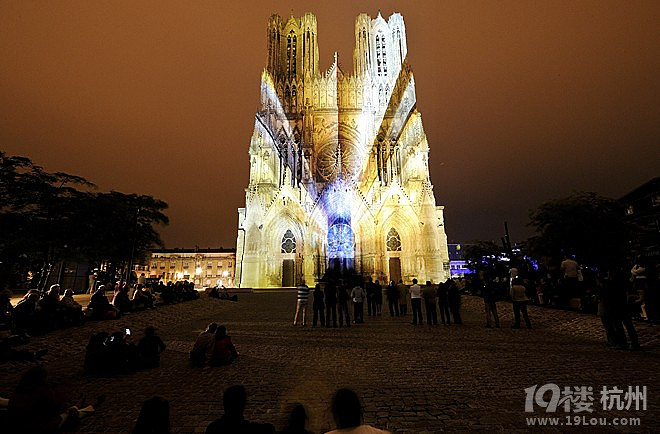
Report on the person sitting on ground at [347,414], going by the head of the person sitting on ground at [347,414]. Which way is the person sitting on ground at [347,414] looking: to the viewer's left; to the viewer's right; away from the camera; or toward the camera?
away from the camera

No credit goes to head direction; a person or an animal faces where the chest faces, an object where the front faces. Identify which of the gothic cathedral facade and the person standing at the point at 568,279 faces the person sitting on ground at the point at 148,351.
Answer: the gothic cathedral facade

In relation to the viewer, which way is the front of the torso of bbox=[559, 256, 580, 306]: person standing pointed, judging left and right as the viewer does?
facing away from the viewer and to the left of the viewer

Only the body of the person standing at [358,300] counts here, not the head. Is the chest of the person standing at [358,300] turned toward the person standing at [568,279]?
no

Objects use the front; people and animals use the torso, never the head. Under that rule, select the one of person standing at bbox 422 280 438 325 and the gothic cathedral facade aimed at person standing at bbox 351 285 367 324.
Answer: the gothic cathedral facade

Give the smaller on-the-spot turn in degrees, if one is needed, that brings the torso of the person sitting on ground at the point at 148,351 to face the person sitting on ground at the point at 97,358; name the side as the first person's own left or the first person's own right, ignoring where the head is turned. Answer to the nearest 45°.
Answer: approximately 90° to the first person's own left

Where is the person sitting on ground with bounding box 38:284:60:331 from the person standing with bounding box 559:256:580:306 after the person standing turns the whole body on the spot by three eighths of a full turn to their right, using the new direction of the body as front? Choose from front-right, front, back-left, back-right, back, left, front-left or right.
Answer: back-right

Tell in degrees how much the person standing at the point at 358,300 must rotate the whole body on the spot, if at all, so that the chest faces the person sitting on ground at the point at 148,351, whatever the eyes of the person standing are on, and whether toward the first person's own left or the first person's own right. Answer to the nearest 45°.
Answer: approximately 135° to the first person's own left

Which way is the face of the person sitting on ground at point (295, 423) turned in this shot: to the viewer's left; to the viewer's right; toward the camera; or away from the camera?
away from the camera

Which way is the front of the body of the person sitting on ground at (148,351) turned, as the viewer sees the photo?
away from the camera

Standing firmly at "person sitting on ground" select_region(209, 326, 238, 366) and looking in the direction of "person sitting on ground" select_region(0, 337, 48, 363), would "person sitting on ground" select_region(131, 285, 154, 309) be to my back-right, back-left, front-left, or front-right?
front-right

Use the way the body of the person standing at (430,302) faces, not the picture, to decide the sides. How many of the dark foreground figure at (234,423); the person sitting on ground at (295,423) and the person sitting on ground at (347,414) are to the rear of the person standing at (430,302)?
3

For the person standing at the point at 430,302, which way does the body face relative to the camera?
away from the camera

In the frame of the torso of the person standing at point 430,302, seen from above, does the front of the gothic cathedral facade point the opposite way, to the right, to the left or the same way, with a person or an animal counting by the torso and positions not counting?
the opposite way

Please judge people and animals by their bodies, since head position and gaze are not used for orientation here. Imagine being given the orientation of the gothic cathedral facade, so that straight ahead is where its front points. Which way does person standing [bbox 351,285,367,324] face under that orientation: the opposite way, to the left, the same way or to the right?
the opposite way

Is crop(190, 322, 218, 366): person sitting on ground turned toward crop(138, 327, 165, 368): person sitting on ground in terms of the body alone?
no

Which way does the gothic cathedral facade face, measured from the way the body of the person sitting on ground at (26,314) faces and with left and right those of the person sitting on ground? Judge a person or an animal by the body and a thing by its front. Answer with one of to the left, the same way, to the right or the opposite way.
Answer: the opposite way

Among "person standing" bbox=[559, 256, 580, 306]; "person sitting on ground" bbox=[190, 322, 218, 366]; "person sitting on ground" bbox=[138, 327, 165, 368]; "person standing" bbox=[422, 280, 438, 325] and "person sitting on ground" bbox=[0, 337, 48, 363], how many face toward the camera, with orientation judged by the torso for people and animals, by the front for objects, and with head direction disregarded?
0

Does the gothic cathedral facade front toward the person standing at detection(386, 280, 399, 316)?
yes

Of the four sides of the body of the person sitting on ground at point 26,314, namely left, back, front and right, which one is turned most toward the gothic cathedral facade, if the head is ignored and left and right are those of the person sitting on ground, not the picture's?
front

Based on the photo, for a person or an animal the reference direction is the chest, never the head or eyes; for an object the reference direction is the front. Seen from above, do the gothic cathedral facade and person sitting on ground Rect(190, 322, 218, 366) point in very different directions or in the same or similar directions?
very different directions
